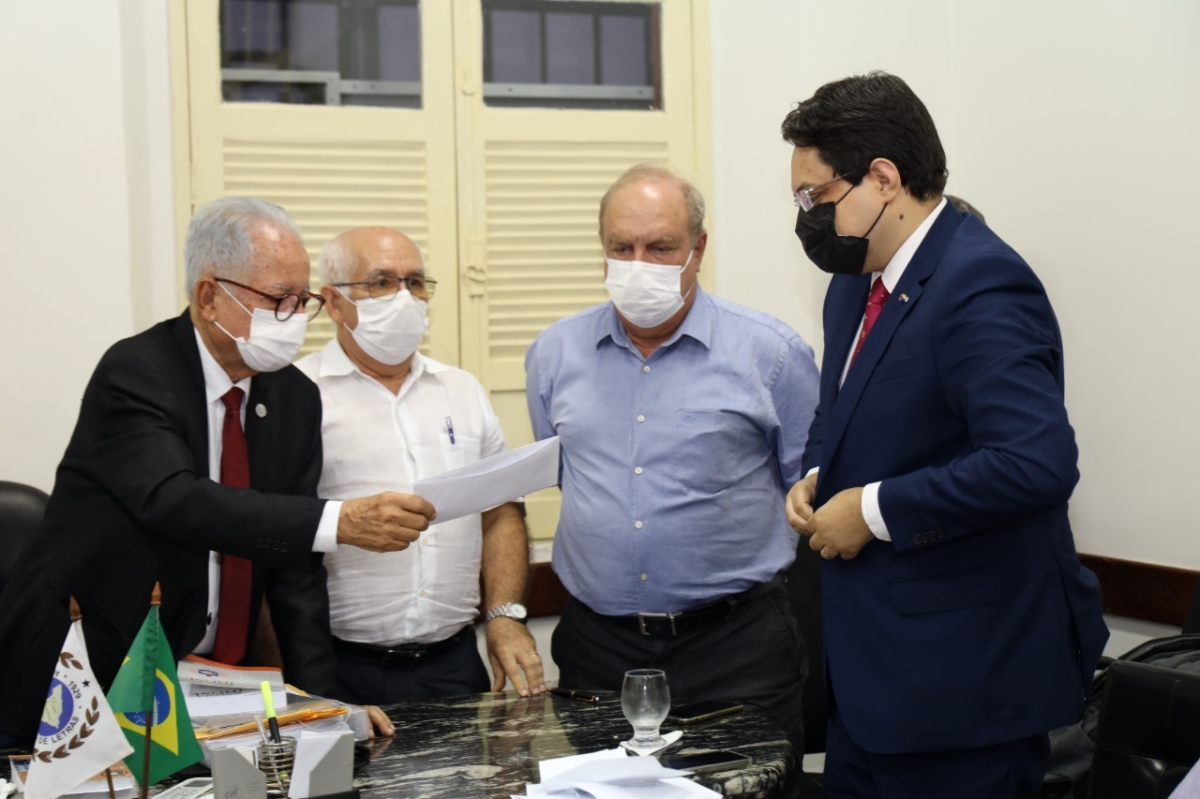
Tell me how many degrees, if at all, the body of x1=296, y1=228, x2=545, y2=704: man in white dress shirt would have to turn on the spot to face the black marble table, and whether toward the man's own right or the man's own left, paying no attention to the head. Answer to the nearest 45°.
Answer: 0° — they already face it

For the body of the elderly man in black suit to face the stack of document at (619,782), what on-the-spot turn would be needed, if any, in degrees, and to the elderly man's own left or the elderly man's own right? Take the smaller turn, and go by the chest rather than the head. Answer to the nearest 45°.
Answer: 0° — they already face it

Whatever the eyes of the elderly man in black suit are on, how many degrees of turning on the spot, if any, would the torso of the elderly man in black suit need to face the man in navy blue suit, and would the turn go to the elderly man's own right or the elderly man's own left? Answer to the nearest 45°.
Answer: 0° — they already face them

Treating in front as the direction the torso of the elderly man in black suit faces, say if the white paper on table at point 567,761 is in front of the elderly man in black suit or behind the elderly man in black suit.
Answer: in front

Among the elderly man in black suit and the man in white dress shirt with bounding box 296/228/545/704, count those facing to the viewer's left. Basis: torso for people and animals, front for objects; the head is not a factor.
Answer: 0

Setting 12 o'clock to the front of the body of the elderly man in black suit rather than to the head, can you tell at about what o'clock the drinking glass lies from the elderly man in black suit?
The drinking glass is roughly at 12 o'clock from the elderly man in black suit.

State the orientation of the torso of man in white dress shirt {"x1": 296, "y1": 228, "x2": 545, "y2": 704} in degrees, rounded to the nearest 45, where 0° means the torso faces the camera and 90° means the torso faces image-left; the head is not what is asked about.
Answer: approximately 0°

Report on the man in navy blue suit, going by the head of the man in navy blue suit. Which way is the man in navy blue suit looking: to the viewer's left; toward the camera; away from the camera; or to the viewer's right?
to the viewer's left

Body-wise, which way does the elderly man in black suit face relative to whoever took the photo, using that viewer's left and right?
facing the viewer and to the right of the viewer

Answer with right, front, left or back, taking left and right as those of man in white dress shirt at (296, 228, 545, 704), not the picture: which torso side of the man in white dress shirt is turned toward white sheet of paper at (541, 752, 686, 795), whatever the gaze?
front
